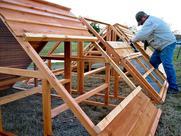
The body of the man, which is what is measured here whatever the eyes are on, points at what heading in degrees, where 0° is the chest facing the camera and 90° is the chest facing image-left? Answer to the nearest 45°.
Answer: approximately 90°

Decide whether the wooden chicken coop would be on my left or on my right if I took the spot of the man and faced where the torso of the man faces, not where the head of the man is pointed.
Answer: on my left
